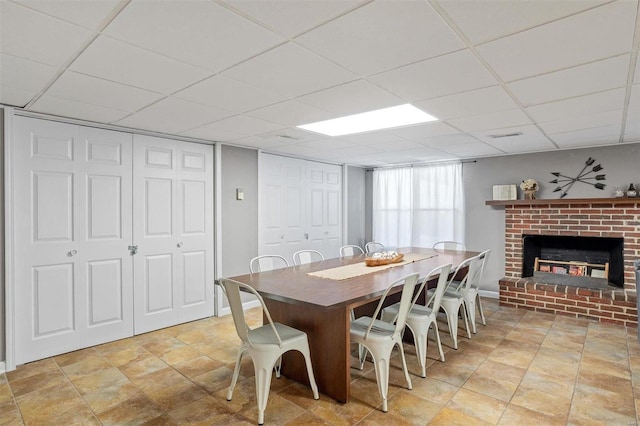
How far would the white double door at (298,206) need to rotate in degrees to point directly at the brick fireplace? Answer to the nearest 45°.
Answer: approximately 45° to its left

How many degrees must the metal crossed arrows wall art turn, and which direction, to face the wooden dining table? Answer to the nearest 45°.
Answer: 0° — it already faces it

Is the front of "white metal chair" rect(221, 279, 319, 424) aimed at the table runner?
yes

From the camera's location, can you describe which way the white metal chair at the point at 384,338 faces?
facing away from the viewer and to the left of the viewer

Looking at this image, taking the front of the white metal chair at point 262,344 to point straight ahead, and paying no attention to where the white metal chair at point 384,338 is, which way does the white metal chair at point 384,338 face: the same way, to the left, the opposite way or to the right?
to the left

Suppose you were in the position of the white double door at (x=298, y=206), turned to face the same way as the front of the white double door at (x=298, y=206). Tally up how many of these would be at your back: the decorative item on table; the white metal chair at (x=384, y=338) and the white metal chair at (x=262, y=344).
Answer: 0

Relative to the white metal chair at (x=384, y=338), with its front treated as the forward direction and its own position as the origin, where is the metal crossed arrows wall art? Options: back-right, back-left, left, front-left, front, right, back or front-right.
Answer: right

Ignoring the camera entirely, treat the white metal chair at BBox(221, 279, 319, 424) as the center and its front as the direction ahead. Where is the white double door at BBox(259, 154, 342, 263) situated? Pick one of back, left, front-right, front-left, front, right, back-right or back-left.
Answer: front-left

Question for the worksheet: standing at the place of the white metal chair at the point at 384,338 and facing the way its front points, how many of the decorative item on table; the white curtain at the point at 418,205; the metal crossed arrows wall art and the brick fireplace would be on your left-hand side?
0

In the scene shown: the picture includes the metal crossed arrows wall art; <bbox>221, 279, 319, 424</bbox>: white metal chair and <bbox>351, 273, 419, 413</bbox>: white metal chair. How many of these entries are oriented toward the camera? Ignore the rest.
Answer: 1

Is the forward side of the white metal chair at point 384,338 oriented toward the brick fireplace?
no

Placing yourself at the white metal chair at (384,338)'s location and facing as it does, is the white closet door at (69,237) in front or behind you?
in front

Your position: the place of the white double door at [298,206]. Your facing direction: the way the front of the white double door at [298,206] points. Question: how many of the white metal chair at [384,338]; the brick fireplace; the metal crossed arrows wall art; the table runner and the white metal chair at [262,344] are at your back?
0

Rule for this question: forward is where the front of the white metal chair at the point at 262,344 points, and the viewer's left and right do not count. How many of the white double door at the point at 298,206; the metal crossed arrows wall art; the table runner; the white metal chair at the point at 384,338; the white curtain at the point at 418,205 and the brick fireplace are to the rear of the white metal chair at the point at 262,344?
0

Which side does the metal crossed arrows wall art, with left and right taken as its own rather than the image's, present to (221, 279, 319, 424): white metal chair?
front

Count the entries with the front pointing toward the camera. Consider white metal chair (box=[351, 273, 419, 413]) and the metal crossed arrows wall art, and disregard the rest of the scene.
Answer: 1

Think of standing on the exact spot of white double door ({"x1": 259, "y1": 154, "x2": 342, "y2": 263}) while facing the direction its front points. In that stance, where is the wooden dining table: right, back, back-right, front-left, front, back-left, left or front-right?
front-right

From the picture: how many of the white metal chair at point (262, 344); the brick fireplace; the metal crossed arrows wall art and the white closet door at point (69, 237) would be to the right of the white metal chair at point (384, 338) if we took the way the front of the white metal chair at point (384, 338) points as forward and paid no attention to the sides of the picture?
2

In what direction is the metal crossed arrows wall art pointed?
toward the camera
